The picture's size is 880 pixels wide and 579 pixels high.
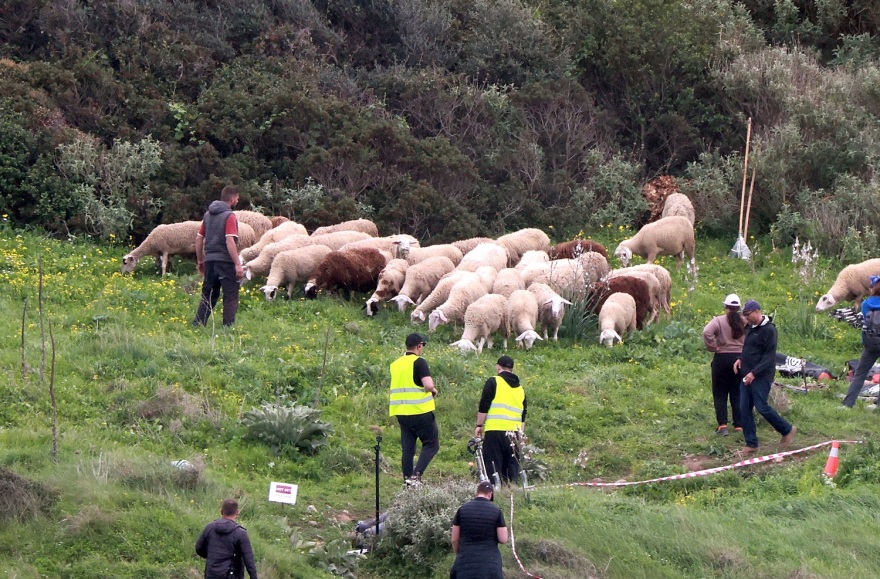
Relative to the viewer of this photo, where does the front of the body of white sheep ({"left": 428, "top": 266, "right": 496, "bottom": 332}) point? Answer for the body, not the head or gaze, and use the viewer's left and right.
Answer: facing the viewer and to the left of the viewer

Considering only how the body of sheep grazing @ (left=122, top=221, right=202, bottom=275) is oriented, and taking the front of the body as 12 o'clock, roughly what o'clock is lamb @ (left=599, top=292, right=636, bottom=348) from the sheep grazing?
The lamb is roughly at 7 o'clock from the sheep grazing.

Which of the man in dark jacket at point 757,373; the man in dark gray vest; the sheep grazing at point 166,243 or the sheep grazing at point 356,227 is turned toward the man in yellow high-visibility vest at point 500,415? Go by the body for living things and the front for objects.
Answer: the man in dark jacket

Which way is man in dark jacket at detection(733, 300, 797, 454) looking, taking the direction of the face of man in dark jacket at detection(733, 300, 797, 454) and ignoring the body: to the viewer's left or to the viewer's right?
to the viewer's left

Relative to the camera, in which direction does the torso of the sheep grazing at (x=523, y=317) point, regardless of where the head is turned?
toward the camera

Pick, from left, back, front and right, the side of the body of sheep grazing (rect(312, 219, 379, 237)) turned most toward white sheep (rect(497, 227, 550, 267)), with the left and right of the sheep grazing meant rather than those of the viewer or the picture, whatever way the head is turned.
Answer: back

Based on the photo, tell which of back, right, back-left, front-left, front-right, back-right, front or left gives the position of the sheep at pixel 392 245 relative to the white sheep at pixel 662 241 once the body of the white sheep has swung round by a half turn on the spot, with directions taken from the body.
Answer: back-right

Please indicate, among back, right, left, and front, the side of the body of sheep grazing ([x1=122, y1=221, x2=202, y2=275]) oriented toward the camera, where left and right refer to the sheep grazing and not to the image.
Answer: left

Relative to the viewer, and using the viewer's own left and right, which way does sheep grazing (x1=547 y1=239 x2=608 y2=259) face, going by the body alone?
facing to the left of the viewer

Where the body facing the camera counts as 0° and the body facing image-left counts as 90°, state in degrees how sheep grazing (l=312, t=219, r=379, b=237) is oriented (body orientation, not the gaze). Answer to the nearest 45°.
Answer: approximately 90°

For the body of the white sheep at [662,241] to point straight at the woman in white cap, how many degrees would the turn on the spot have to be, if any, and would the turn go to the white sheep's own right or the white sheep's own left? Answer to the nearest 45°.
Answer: approximately 90° to the white sheep's own left

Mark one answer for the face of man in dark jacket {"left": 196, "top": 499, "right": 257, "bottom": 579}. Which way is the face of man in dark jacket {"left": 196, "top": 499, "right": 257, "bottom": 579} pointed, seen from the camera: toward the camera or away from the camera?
away from the camera

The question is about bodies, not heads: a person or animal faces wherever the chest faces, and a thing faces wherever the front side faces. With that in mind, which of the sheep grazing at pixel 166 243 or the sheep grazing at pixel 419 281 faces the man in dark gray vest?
the sheep grazing at pixel 419 281
